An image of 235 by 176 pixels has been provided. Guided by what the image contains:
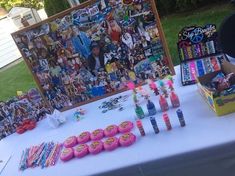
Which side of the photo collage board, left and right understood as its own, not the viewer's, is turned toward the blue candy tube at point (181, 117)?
front

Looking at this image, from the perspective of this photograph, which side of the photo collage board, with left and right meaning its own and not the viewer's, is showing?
front

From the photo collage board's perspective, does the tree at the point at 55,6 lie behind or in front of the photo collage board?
behind

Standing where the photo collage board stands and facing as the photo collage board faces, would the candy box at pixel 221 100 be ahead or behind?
ahead
